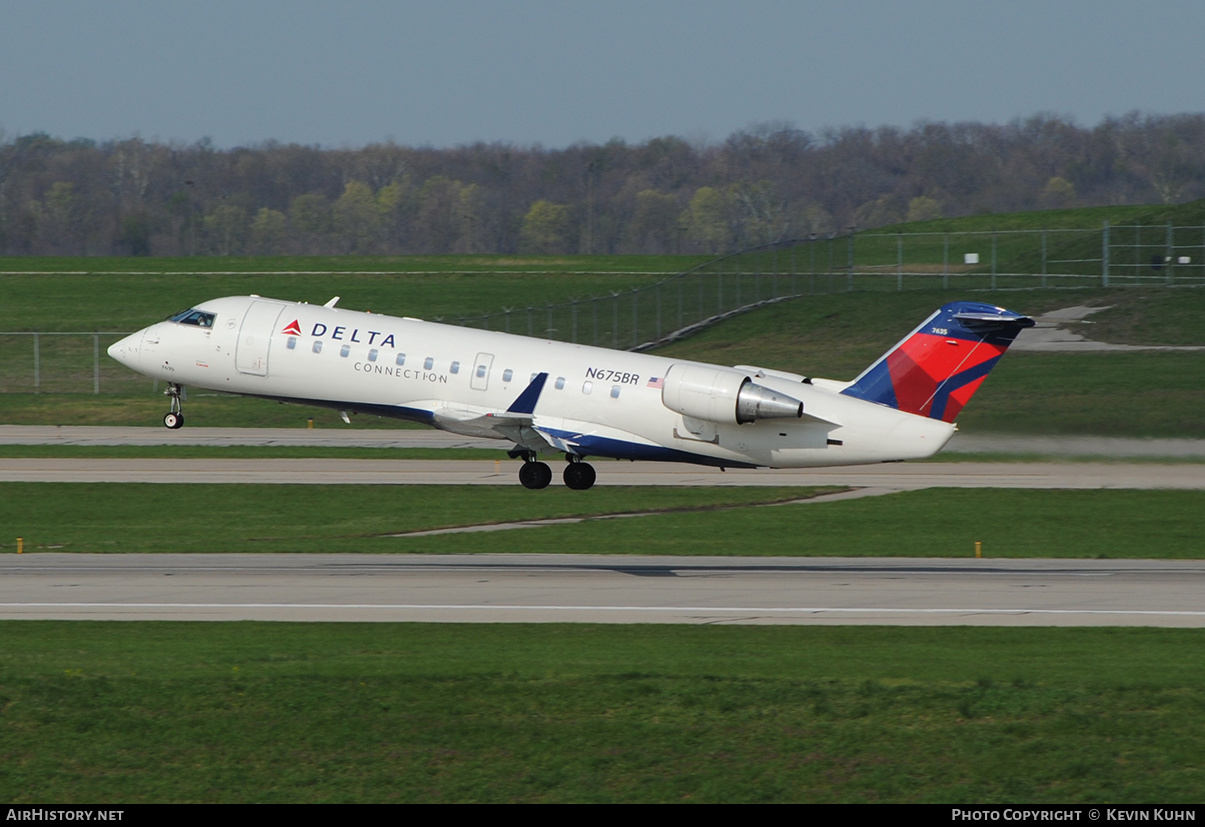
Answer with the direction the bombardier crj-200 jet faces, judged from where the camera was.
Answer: facing to the left of the viewer
